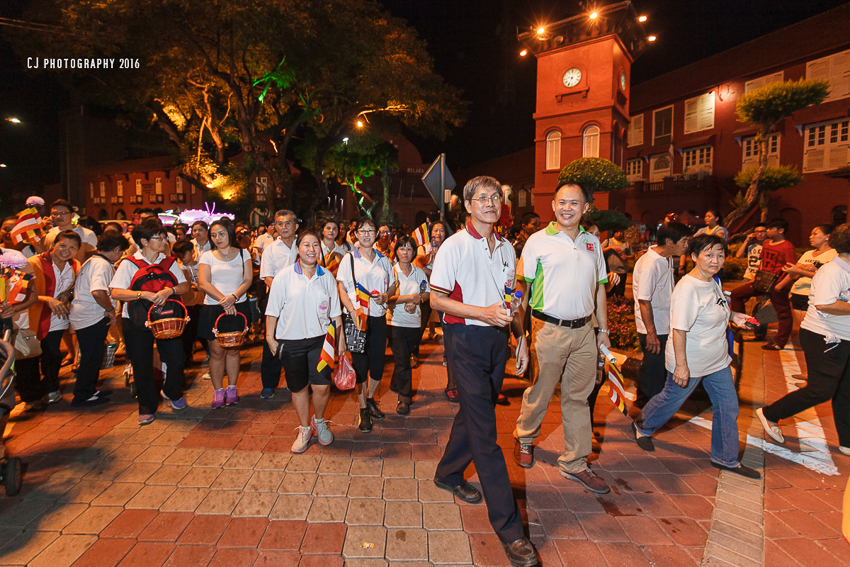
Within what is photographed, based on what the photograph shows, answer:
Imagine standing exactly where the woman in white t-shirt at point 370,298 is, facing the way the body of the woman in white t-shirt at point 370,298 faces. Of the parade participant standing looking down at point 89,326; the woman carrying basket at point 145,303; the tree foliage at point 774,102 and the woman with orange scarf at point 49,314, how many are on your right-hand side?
3

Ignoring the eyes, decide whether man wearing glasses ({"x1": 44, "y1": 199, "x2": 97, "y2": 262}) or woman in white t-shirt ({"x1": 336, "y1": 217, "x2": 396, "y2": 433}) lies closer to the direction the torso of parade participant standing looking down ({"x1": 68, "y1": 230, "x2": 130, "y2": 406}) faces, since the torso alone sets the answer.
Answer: the woman in white t-shirt

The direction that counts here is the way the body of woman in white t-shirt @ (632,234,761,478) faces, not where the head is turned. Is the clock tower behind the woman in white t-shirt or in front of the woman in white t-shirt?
behind

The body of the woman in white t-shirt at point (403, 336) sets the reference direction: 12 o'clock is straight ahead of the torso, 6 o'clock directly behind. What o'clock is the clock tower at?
The clock tower is roughly at 7 o'clock from the woman in white t-shirt.

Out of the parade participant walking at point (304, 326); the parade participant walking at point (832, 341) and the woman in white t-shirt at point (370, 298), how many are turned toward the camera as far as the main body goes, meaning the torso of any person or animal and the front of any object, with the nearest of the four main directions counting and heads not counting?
2

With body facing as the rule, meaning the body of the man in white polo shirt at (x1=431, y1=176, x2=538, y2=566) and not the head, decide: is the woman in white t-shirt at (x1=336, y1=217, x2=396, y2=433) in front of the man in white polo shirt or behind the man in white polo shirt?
behind

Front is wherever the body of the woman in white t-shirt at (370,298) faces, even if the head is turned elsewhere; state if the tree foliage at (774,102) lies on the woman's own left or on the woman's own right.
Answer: on the woman's own left
